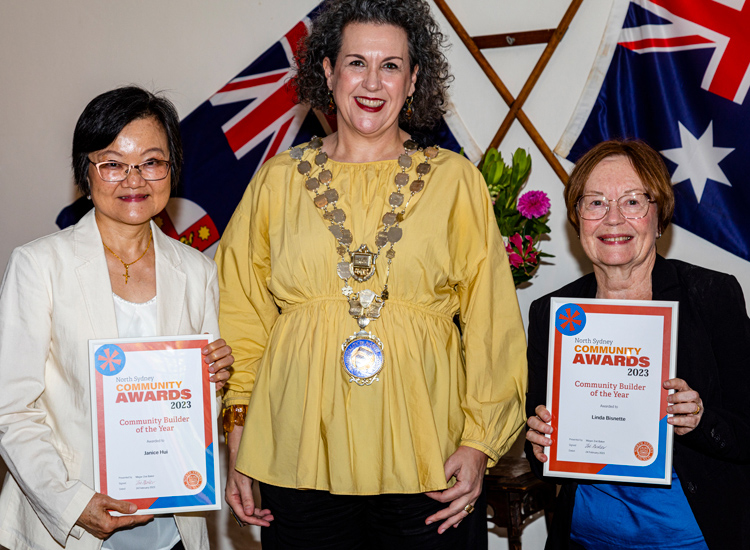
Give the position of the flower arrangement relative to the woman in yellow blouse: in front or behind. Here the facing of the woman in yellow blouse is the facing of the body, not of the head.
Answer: behind

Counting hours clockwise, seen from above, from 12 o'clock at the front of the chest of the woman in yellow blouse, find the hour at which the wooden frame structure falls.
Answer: The wooden frame structure is roughly at 7 o'clock from the woman in yellow blouse.

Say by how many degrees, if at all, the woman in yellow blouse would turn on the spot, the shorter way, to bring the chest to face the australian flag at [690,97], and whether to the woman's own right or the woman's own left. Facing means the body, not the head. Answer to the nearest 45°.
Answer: approximately 135° to the woman's own left

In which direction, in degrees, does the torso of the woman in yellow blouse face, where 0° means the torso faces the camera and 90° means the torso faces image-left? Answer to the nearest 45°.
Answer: approximately 0°

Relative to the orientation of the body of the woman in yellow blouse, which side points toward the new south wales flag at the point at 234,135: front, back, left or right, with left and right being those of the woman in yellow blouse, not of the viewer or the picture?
back

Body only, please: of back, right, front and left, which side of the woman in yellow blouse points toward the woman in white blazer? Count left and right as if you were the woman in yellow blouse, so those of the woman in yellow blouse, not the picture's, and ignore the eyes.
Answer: right

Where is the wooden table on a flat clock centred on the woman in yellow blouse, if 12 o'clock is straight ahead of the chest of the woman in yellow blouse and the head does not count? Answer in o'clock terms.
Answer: The wooden table is roughly at 7 o'clock from the woman in yellow blouse.

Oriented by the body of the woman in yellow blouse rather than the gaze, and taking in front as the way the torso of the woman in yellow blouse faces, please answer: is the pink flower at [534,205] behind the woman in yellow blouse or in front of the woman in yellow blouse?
behind
